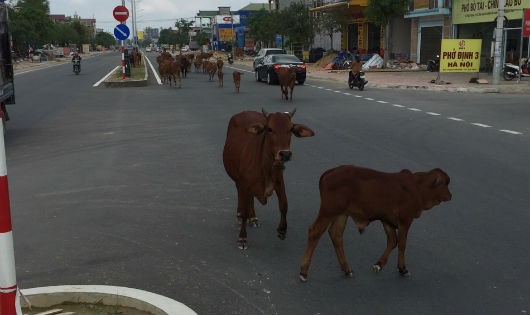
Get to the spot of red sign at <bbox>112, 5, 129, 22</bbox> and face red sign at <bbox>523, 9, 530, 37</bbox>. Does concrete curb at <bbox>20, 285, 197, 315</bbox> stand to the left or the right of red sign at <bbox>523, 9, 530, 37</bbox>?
right

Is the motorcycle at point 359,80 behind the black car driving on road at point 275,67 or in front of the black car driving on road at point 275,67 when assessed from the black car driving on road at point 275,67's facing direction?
behind

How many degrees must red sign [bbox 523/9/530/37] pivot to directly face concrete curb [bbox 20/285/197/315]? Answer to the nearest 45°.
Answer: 0° — it already faces it

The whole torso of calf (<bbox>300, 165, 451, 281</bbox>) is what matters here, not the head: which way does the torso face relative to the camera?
to the viewer's right

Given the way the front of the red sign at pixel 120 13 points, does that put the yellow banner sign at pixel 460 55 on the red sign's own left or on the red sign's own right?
on the red sign's own left

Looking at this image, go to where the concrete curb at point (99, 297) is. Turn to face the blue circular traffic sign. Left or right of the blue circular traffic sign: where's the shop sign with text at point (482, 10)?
right

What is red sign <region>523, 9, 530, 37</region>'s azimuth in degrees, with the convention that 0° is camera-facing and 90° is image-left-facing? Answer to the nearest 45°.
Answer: approximately 0°

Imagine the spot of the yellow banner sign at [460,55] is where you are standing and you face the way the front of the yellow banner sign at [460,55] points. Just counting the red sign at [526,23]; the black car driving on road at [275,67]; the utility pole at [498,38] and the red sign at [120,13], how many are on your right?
2

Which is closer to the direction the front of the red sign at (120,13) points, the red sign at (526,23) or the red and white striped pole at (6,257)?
the red and white striped pole

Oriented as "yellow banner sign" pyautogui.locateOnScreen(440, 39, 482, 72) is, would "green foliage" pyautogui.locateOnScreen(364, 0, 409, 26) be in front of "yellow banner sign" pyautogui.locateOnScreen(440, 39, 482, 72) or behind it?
behind

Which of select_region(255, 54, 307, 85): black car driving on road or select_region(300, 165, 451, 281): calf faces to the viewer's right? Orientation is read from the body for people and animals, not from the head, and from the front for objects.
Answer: the calf

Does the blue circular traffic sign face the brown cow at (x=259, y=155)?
yes

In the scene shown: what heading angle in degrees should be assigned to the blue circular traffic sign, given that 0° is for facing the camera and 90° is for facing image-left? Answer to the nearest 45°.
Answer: approximately 0°
